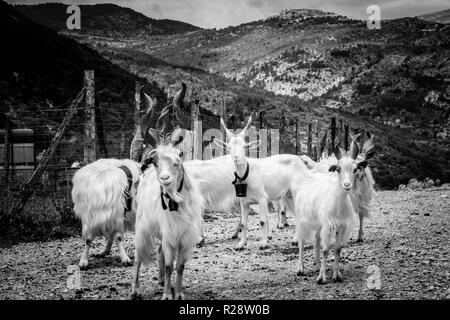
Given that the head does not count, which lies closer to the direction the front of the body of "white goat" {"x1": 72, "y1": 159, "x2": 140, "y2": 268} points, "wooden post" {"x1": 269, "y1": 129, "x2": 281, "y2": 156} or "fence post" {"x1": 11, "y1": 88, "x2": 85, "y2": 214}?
the wooden post

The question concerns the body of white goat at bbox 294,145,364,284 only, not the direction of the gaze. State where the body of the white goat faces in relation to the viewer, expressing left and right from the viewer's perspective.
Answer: facing the viewer and to the right of the viewer

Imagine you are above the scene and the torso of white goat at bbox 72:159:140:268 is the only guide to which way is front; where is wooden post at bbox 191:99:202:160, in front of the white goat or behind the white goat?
in front

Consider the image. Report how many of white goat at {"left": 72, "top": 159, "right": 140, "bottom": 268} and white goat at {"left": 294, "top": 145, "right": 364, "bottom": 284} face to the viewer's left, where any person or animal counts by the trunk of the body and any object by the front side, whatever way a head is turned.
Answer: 0

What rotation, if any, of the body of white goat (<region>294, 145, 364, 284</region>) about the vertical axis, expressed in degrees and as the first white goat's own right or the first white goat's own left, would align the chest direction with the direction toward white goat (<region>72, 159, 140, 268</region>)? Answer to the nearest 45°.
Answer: approximately 135° to the first white goat's own right

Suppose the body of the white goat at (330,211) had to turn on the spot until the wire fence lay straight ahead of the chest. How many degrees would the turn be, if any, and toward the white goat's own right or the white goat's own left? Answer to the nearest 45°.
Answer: approximately 180°

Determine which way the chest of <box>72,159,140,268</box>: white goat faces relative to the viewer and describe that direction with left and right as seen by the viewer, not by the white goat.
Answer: facing away from the viewer and to the right of the viewer

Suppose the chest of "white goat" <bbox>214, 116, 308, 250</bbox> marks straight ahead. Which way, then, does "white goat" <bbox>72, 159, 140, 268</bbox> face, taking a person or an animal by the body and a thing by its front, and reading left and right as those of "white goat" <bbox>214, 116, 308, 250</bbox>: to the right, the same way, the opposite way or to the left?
the opposite way

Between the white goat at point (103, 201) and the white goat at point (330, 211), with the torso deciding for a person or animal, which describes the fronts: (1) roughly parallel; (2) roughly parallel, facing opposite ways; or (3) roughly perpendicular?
roughly perpendicular

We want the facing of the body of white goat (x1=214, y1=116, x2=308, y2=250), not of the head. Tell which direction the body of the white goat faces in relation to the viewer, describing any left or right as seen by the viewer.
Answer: facing the viewer and to the left of the viewer
